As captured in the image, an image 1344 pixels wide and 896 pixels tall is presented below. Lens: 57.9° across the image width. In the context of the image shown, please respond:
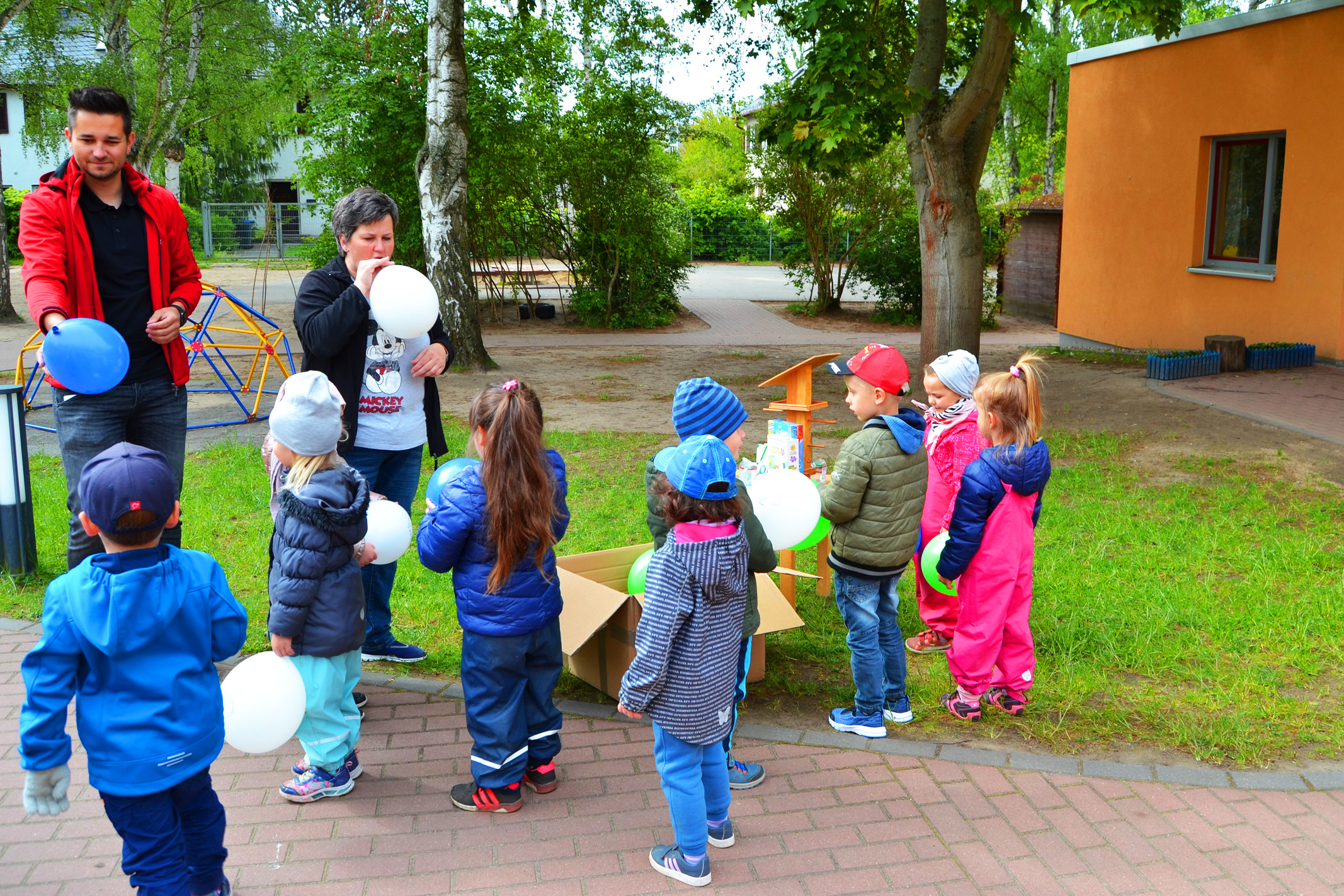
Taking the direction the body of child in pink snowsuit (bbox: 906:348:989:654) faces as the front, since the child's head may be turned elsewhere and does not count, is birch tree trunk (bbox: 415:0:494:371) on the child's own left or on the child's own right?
on the child's own right

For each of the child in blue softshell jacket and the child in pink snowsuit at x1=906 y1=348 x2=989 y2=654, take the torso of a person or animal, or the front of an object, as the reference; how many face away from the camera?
1

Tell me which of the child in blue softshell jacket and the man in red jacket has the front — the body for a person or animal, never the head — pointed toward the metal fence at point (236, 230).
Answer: the child in blue softshell jacket

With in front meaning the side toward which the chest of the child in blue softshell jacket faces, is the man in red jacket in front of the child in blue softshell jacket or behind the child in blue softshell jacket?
in front

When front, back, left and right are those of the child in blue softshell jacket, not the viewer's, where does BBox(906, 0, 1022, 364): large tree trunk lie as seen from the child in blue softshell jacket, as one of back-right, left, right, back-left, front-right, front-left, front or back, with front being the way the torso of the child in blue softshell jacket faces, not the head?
front-right

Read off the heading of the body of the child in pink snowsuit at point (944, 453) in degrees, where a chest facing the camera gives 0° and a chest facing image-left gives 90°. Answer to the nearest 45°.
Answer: approximately 90°

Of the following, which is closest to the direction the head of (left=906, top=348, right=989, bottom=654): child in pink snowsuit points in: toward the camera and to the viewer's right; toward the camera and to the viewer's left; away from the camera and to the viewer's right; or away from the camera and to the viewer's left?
toward the camera and to the viewer's left

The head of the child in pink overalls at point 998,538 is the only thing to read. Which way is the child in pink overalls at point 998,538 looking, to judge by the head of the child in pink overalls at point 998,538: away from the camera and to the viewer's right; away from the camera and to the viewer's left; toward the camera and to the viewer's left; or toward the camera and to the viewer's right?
away from the camera and to the viewer's left

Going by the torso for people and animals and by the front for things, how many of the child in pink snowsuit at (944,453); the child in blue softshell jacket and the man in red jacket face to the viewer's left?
1

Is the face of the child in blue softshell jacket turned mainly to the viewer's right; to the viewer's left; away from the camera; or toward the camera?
away from the camera

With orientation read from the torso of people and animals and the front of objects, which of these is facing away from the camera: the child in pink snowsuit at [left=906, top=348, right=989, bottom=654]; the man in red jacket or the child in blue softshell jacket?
the child in blue softshell jacket

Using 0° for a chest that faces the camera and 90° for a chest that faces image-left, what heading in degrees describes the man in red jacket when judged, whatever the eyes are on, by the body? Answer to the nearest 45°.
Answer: approximately 0°

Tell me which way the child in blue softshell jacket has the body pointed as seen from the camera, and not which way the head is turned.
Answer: away from the camera

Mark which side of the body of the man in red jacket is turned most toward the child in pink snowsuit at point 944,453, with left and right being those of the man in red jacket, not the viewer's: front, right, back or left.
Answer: left
